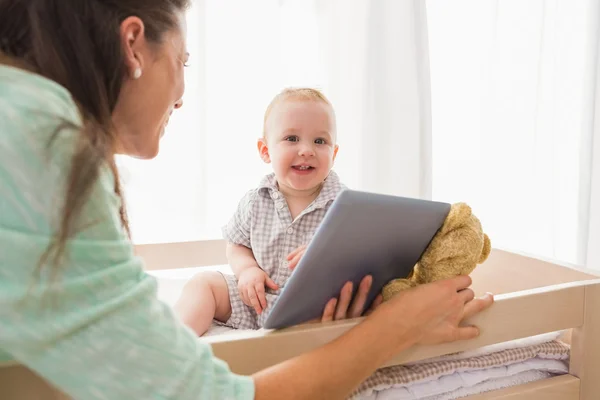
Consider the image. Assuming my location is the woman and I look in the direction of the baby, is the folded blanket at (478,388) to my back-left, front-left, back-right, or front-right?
front-right

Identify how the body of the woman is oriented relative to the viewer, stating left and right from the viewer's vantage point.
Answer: facing away from the viewer and to the right of the viewer

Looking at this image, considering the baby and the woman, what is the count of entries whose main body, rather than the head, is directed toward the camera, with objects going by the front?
1

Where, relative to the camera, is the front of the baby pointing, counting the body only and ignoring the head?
toward the camera

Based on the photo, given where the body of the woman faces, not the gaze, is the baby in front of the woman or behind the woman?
in front

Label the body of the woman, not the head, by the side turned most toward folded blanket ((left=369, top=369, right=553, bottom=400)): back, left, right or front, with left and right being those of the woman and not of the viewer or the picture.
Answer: front

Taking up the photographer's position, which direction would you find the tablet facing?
facing away from the viewer and to the left of the viewer

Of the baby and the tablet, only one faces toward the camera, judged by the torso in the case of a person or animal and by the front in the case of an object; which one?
the baby
